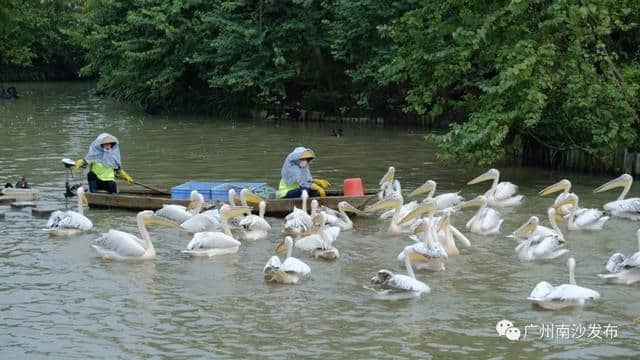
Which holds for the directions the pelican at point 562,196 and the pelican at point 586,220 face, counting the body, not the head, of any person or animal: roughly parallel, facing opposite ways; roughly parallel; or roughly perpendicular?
roughly parallel

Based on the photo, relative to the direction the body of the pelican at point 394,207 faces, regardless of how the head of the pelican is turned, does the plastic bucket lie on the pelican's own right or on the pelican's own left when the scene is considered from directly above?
on the pelican's own right

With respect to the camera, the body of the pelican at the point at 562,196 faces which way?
to the viewer's left

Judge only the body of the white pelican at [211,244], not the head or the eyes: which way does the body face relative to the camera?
to the viewer's right

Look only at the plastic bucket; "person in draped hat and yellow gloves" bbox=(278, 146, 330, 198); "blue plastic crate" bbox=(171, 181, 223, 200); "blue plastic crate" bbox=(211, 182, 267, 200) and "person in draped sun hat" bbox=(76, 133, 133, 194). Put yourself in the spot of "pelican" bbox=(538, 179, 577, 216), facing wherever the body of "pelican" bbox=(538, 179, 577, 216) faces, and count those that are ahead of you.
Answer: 5

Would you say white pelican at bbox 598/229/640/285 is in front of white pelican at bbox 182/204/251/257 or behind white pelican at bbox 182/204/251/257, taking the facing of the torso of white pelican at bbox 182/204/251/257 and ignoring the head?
in front

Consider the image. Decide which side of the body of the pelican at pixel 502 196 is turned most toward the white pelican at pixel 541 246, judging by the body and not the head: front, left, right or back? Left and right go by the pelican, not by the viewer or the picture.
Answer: left

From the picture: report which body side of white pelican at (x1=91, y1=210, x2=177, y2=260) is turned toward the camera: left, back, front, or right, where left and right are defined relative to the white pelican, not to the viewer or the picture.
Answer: right

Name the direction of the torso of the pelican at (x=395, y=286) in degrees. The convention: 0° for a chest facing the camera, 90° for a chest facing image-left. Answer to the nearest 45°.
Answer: approximately 270°

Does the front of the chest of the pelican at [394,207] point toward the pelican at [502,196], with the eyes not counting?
no

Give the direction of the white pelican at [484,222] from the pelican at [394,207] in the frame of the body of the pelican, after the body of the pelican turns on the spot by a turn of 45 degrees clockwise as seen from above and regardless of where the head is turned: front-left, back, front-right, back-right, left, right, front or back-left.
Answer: back-right

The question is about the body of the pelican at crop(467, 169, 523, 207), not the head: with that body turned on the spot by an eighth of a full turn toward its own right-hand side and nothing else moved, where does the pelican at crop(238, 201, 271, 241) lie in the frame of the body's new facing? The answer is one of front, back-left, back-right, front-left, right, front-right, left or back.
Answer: left

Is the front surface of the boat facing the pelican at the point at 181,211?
no

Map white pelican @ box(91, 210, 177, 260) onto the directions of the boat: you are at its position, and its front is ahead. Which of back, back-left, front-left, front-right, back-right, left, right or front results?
right

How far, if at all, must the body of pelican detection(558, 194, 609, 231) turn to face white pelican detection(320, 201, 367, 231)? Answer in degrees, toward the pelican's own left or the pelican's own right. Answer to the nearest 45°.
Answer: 0° — it already faces it
